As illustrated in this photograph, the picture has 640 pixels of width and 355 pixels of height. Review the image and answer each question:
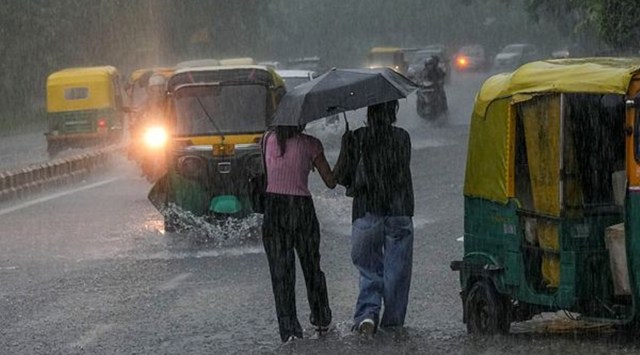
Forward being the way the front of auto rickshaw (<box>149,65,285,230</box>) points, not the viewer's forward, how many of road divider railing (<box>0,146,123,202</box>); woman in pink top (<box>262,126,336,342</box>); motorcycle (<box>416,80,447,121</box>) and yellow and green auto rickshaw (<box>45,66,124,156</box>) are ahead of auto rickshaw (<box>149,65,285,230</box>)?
1

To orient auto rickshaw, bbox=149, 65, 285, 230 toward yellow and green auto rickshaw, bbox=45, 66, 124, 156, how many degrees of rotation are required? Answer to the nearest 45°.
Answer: approximately 180°

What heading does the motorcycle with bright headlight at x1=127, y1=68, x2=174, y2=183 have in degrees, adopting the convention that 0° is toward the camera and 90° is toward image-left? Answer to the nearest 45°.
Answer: approximately 0°

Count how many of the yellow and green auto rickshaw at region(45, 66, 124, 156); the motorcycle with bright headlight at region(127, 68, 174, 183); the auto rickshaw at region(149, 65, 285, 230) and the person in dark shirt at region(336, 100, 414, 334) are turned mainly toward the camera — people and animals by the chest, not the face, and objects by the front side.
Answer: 2

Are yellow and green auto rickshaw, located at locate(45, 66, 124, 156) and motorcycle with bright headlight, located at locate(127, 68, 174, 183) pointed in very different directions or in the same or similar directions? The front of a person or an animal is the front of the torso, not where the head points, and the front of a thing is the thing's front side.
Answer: very different directions

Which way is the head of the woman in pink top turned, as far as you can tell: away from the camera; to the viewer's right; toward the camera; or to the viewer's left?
away from the camera

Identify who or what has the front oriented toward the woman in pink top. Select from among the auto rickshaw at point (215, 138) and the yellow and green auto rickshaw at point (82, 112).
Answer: the auto rickshaw

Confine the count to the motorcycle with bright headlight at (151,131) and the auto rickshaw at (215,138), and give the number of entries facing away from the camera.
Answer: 0

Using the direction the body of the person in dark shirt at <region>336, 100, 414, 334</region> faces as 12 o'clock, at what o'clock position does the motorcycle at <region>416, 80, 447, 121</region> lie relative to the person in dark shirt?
The motorcycle is roughly at 12 o'clock from the person in dark shirt.

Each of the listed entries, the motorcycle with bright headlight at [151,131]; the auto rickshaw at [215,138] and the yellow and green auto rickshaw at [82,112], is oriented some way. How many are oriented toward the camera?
2

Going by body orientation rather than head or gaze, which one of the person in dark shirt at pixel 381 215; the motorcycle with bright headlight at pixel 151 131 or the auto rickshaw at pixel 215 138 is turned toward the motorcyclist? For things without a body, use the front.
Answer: the person in dark shirt

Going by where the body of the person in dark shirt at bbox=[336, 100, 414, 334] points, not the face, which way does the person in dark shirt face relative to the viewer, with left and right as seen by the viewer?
facing away from the viewer

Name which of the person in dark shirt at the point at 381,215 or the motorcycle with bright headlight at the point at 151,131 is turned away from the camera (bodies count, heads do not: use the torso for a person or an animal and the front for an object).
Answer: the person in dark shirt

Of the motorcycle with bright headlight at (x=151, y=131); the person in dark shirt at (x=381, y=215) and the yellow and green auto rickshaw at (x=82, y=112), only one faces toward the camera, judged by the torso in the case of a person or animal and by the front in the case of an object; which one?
the motorcycle with bright headlight

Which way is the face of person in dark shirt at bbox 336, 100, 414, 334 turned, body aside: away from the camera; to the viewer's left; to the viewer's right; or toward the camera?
away from the camera
